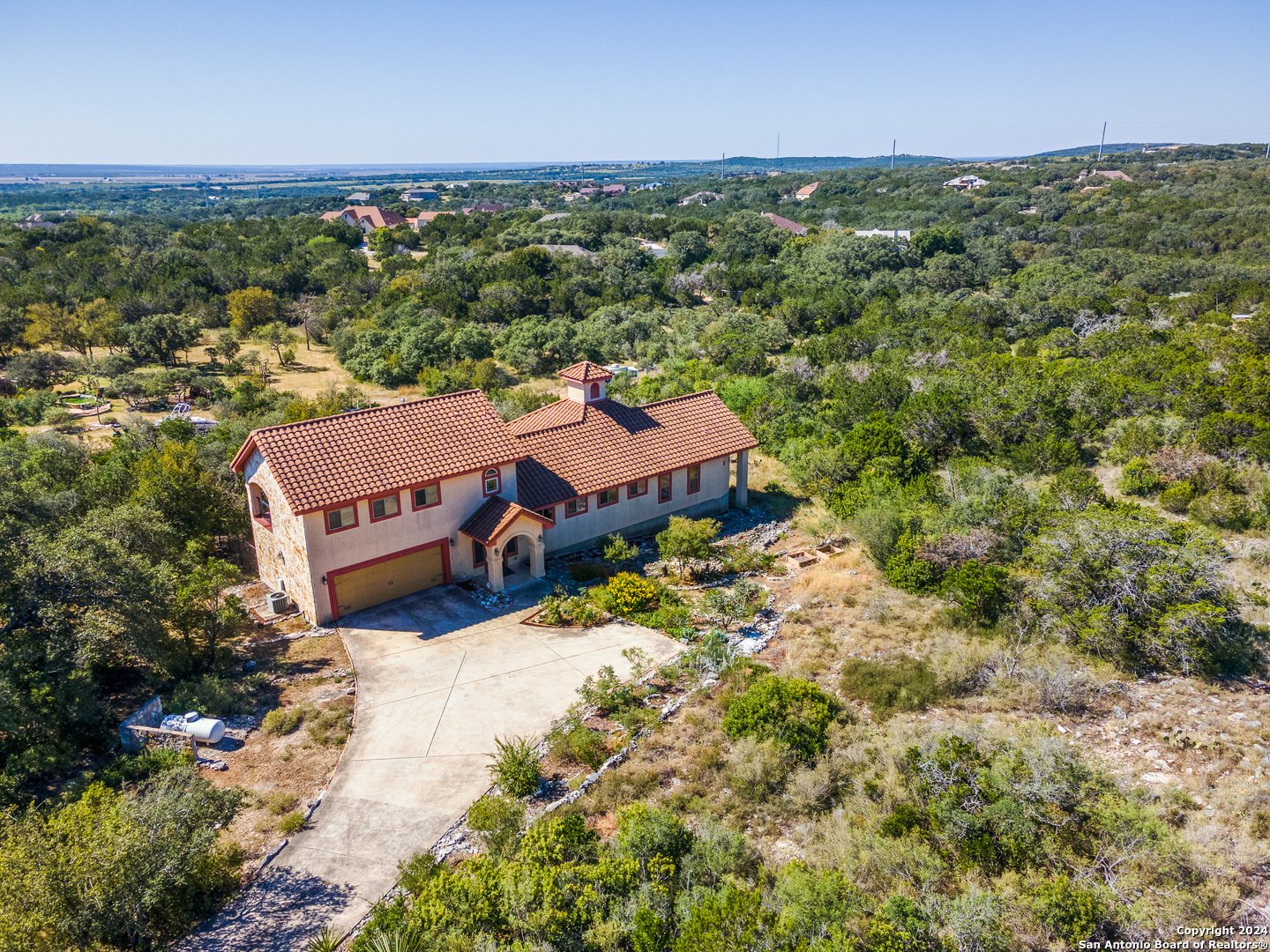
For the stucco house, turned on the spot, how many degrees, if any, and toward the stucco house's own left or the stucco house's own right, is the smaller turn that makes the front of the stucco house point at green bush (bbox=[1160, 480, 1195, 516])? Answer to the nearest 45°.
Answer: approximately 45° to the stucco house's own left

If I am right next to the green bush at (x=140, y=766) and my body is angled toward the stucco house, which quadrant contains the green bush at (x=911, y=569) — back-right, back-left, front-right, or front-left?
front-right

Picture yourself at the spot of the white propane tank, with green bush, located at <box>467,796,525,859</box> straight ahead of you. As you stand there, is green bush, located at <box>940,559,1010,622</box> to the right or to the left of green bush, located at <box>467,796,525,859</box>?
left

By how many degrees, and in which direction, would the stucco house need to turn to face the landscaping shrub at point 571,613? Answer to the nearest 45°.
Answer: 0° — it already faces it

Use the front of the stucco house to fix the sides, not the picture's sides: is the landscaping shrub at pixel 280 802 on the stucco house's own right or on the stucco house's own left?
on the stucco house's own right

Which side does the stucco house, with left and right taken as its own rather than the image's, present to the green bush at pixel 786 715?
front

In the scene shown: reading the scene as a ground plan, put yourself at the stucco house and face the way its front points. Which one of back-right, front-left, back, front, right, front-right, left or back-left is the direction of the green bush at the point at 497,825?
front-right

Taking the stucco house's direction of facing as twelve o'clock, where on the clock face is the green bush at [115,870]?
The green bush is roughly at 2 o'clock from the stucco house.

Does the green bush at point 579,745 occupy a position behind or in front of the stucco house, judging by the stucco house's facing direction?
in front

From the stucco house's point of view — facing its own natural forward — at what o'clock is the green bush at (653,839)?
The green bush is roughly at 1 o'clock from the stucco house.

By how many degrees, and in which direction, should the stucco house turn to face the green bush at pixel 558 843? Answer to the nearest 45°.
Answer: approximately 45° to its right

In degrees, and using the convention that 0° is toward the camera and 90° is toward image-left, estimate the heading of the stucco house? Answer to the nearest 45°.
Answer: approximately 315°

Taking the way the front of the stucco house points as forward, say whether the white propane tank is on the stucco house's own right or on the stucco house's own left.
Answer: on the stucco house's own right
